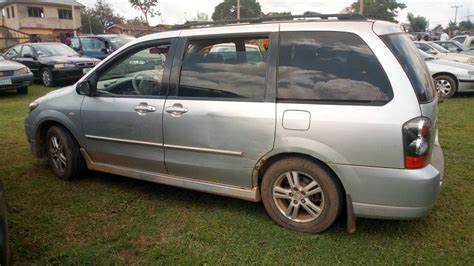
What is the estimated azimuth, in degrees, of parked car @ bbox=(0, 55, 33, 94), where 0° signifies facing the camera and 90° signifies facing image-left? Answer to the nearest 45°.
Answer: approximately 315°

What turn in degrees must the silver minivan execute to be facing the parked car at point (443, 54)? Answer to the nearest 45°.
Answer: approximately 90° to its right

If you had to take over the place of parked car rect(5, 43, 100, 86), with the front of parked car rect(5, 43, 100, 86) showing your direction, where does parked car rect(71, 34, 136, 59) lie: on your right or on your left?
on your left

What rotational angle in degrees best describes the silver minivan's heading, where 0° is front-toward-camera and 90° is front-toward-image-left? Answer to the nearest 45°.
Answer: approximately 135°

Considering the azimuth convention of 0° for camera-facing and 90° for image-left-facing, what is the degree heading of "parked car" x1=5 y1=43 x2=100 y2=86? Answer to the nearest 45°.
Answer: approximately 315°

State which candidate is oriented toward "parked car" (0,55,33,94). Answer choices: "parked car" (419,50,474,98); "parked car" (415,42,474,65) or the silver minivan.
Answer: the silver minivan

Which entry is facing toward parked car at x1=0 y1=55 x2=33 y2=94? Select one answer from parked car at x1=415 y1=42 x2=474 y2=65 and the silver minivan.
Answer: the silver minivan
